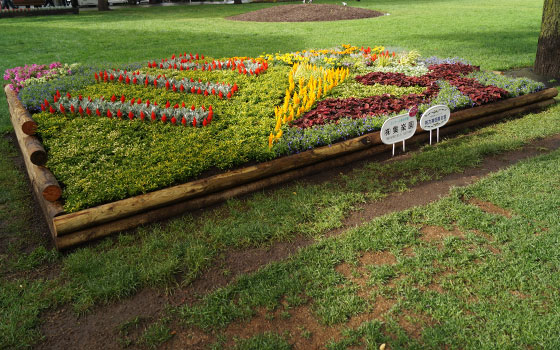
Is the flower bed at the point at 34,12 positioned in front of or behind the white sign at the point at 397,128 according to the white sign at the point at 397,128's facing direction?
behind

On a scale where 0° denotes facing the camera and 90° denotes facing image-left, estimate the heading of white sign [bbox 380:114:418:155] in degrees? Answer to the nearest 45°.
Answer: approximately 315°

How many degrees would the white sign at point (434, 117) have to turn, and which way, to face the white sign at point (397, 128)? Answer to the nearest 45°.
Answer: approximately 90° to its right

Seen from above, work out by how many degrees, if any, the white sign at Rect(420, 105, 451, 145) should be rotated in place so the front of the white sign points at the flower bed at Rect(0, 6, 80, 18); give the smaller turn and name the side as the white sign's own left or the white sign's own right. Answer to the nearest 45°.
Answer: approximately 180°

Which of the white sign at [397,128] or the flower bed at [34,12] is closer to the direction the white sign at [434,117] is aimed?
the white sign

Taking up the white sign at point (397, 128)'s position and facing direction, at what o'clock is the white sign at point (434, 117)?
the white sign at point (434, 117) is roughly at 9 o'clock from the white sign at point (397, 128).

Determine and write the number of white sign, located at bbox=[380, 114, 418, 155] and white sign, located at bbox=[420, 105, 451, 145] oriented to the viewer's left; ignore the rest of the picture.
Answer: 0

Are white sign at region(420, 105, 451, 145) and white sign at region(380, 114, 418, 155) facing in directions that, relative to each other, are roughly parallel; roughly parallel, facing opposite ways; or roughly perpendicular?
roughly parallel

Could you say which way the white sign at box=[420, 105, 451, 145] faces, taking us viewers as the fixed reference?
facing the viewer and to the right of the viewer
